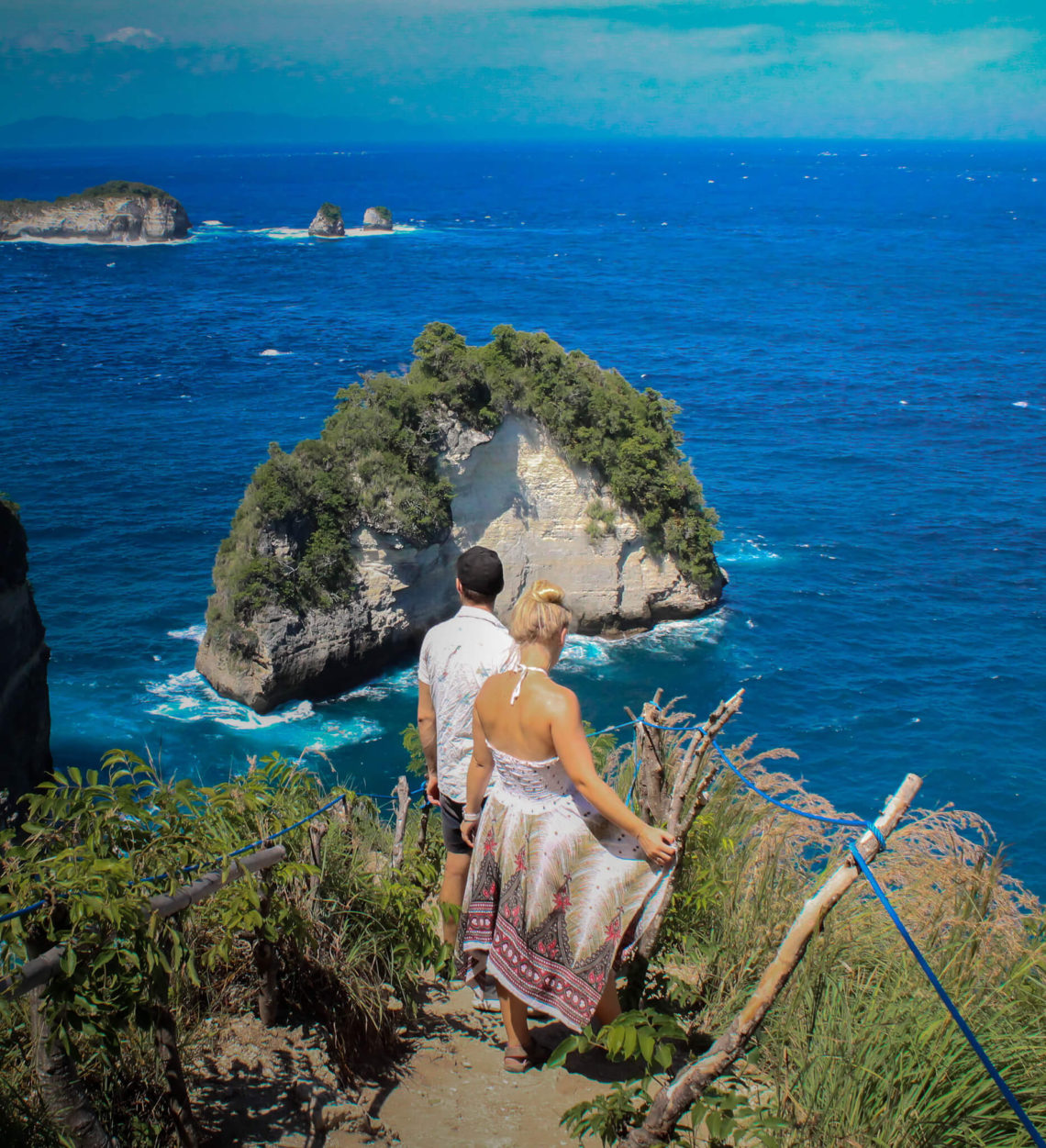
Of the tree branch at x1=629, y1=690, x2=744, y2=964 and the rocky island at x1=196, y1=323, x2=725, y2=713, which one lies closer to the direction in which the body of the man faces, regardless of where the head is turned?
the rocky island

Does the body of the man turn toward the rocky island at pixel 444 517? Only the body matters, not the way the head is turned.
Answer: yes

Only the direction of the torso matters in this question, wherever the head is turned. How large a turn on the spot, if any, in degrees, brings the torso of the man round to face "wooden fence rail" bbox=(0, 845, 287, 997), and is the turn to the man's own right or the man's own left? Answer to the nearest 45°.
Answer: approximately 135° to the man's own left

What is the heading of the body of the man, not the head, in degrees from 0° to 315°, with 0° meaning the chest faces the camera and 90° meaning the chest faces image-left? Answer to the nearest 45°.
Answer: approximately 180°

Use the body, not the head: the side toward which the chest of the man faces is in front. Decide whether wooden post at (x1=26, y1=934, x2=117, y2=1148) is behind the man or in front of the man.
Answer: behind

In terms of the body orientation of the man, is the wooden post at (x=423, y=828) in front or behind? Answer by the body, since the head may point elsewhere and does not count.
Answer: in front

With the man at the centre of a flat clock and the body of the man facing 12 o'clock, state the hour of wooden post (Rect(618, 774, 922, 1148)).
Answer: The wooden post is roughly at 5 o'clock from the man.
